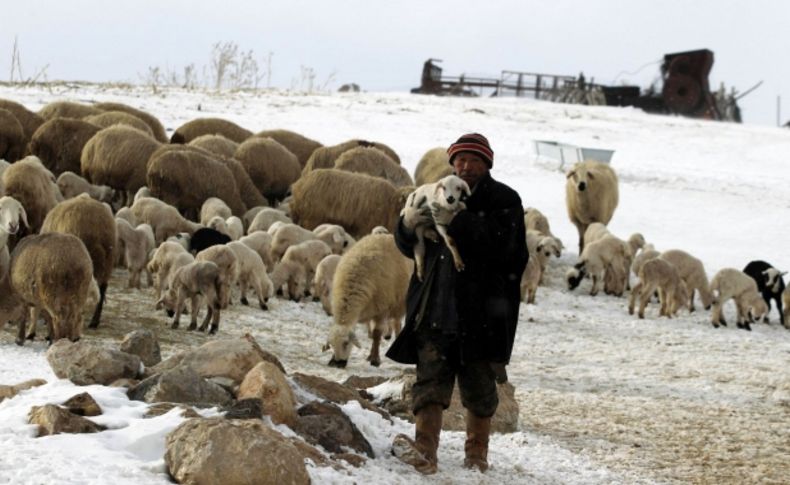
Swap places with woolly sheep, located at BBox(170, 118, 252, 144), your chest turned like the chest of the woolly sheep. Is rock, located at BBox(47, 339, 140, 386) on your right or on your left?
on your left

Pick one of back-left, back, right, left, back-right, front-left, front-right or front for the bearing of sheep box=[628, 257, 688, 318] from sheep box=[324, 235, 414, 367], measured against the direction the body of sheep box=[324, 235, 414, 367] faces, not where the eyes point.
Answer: back

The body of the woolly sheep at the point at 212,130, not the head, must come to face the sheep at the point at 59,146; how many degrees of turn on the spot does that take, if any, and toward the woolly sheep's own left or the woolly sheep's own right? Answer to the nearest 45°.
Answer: approximately 45° to the woolly sheep's own left

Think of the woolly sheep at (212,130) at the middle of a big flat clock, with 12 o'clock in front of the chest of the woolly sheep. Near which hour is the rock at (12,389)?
The rock is roughly at 9 o'clock from the woolly sheep.
